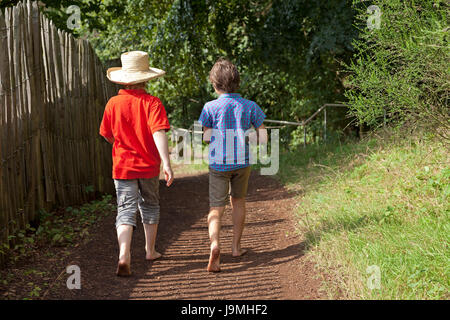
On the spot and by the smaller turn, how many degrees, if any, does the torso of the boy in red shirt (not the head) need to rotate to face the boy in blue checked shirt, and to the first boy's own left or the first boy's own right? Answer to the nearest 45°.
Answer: approximately 90° to the first boy's own right

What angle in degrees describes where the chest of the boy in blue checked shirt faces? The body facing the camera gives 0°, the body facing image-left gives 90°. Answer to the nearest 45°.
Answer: approximately 180°

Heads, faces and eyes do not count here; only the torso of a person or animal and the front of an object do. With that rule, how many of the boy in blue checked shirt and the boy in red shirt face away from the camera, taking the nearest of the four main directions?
2

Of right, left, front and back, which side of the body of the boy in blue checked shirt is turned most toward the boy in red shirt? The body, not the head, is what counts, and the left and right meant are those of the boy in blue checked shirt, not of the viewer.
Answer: left

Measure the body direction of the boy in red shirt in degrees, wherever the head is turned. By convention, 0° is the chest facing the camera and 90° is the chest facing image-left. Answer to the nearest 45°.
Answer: approximately 180°

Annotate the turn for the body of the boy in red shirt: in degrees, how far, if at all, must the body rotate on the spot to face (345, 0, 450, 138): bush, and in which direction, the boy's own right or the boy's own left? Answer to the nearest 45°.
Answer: approximately 90° to the boy's own right

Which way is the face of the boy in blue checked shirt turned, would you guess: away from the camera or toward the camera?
away from the camera
